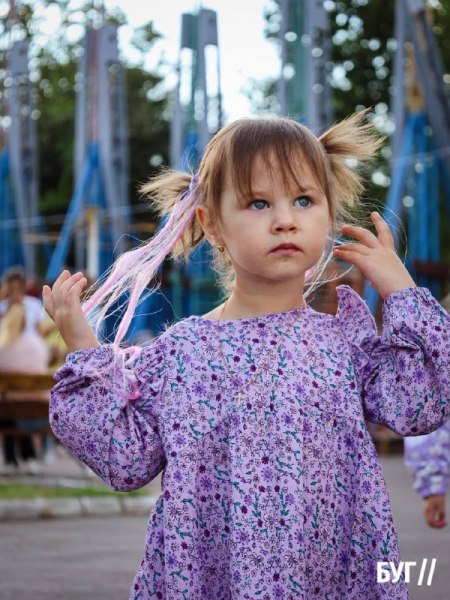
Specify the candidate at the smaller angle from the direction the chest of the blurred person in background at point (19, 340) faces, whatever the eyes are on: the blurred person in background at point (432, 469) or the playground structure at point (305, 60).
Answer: the blurred person in background

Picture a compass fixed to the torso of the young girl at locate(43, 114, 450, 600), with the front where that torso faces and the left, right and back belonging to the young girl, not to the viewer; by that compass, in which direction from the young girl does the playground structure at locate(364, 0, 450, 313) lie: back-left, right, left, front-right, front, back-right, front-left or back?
back

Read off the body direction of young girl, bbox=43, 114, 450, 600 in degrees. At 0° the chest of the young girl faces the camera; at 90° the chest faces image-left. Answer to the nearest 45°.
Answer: approximately 0°

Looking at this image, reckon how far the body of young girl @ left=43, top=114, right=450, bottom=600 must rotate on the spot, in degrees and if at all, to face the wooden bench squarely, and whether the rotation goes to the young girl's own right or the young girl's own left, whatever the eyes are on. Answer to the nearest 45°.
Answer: approximately 180°

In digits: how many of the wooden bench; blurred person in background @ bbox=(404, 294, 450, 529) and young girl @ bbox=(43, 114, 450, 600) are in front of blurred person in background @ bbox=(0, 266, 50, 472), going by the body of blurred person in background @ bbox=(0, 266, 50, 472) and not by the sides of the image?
3

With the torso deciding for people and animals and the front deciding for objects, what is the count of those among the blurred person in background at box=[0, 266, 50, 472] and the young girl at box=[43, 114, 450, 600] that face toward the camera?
2

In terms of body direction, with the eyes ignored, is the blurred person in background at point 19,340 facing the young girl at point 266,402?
yes

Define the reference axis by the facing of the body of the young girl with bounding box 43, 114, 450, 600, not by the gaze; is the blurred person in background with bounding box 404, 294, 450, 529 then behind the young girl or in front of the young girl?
behind

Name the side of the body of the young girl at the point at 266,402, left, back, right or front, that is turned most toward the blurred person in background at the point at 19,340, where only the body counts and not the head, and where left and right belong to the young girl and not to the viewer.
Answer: back

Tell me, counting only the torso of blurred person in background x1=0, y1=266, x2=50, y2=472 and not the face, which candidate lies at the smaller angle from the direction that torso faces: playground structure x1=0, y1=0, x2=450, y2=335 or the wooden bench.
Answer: the wooden bench

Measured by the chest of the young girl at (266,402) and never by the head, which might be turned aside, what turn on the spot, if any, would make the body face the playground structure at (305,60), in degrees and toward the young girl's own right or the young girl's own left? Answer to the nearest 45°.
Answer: approximately 180°
